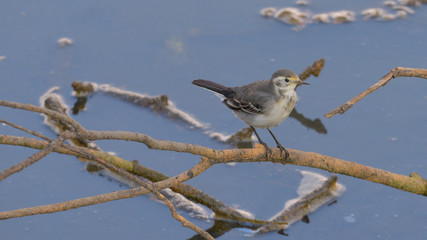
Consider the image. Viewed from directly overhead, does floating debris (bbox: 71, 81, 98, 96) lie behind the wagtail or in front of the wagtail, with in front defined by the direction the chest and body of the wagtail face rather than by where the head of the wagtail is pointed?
behind

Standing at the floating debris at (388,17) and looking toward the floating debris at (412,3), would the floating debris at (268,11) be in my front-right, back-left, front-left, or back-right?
back-left

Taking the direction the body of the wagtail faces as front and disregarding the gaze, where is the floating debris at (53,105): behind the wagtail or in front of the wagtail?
behind

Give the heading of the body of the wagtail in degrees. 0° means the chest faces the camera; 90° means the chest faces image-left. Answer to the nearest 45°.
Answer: approximately 270°

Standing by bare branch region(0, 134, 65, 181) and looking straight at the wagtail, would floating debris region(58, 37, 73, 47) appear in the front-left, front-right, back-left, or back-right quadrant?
front-left

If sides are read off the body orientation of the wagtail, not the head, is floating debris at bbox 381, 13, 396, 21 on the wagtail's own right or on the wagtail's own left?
on the wagtail's own left

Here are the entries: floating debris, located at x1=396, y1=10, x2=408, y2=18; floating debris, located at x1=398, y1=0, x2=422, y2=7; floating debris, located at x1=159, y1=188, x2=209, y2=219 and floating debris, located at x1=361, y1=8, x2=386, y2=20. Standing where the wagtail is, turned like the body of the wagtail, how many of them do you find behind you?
1

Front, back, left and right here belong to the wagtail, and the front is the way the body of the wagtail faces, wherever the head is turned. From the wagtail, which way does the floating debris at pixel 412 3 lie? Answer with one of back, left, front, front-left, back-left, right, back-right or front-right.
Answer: front-left

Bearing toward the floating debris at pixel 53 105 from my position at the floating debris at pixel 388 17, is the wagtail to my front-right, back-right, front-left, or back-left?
front-left

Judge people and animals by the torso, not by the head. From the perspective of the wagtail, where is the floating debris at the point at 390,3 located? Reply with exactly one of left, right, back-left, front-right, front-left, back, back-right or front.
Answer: front-left

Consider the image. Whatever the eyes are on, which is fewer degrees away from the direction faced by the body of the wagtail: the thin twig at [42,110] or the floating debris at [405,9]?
the floating debris
